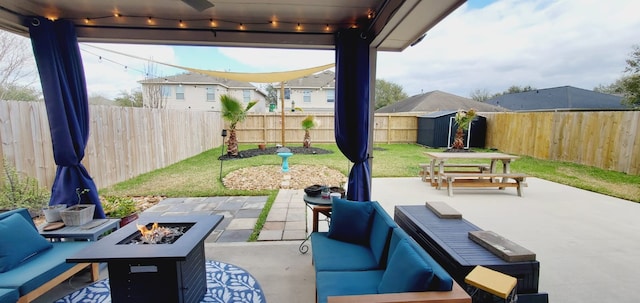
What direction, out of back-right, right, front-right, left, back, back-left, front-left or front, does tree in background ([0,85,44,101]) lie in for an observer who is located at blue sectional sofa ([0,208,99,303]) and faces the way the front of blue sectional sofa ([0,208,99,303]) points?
back-left

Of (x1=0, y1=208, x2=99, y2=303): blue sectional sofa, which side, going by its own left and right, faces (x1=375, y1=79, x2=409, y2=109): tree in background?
left

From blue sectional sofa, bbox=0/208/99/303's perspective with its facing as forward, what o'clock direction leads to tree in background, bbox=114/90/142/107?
The tree in background is roughly at 8 o'clock from the blue sectional sofa.

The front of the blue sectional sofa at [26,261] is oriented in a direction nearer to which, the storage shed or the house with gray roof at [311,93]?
the storage shed

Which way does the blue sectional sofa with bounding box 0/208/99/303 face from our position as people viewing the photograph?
facing the viewer and to the right of the viewer

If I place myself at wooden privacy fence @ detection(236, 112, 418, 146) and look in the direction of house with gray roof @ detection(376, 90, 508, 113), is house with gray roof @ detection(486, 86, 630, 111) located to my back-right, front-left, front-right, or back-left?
front-right

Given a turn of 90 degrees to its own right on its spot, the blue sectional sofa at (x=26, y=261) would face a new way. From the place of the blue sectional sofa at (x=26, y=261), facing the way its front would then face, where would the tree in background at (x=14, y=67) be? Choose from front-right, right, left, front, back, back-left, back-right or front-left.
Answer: back-right

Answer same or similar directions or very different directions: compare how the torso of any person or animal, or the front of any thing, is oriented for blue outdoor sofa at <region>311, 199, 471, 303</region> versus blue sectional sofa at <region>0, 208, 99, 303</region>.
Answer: very different directions

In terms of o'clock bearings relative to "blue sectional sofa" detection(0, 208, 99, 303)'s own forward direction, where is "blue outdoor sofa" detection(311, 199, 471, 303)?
"blue outdoor sofa" detection(311, 199, 471, 303) is roughly at 12 o'clock from "blue sectional sofa" detection(0, 208, 99, 303).

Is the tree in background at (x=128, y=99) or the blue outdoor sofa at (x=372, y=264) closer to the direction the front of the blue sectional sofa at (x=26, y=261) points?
the blue outdoor sofa

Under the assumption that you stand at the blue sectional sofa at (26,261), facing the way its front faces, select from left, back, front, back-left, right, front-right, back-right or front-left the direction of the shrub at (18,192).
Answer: back-left

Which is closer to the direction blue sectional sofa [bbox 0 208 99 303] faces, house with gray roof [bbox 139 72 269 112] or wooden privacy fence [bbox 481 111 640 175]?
the wooden privacy fence
